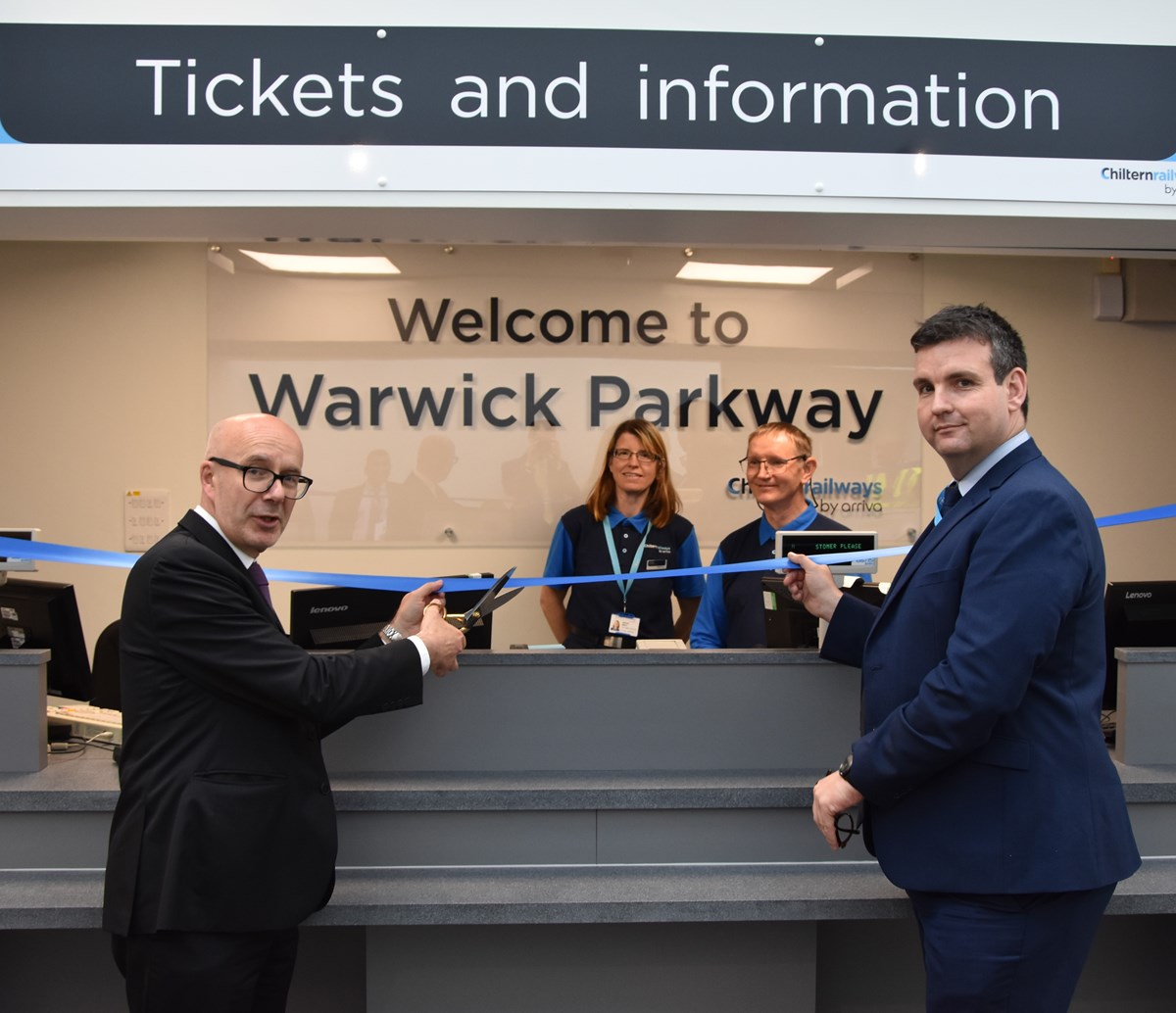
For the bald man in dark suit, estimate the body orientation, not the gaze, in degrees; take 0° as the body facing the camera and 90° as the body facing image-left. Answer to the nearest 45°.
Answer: approximately 270°

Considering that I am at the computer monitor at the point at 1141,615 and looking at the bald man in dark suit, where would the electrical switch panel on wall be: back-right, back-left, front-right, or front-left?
front-right

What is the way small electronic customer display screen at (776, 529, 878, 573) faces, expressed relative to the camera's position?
facing the viewer

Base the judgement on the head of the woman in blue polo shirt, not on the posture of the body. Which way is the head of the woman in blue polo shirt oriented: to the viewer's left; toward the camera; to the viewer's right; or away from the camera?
toward the camera
